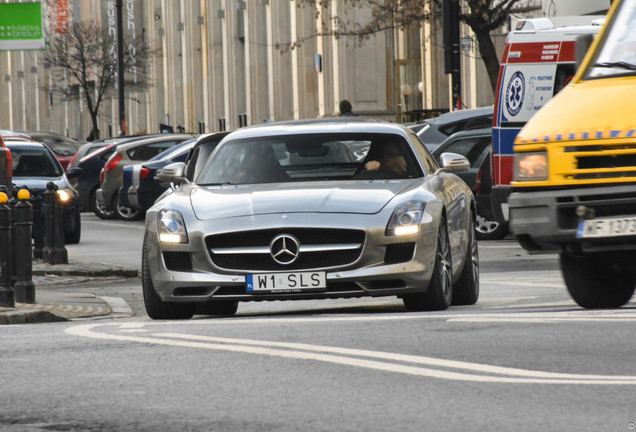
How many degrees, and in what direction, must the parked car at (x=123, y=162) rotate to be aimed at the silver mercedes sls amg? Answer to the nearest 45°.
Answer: approximately 135° to its right

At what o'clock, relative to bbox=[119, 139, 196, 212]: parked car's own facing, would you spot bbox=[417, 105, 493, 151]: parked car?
bbox=[417, 105, 493, 151]: parked car is roughly at 3 o'clock from bbox=[119, 139, 196, 212]: parked car.

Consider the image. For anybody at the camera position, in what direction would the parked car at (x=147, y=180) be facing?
facing away from the viewer and to the right of the viewer

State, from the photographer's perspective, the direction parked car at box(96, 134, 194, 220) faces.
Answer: facing away from the viewer and to the right of the viewer
